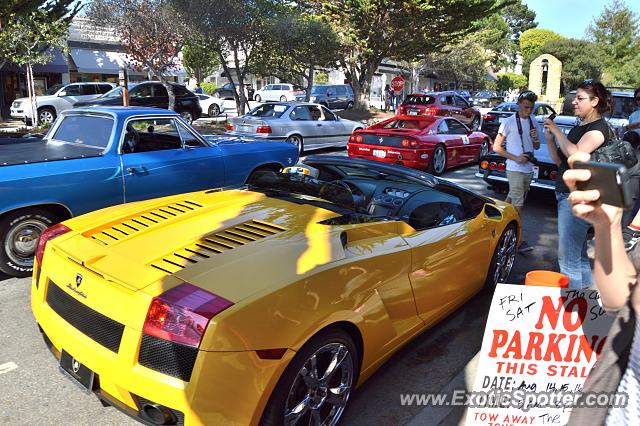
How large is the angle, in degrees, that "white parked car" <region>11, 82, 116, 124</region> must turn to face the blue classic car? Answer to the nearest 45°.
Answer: approximately 45° to its left

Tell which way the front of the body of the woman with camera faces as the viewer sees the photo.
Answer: to the viewer's left

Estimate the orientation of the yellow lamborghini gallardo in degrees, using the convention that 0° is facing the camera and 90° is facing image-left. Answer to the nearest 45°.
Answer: approximately 225°

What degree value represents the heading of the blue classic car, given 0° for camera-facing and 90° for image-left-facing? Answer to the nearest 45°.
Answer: approximately 225°

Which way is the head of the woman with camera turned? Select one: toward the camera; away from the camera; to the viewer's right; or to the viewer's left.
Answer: to the viewer's left
